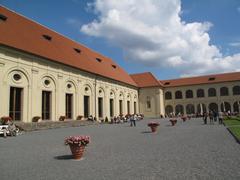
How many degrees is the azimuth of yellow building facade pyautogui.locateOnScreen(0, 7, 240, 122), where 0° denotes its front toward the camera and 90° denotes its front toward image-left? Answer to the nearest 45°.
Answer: approximately 315°

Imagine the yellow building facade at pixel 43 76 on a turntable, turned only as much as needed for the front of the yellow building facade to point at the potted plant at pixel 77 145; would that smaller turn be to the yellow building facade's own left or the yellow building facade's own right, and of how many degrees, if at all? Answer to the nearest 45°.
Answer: approximately 45° to the yellow building facade's own right
